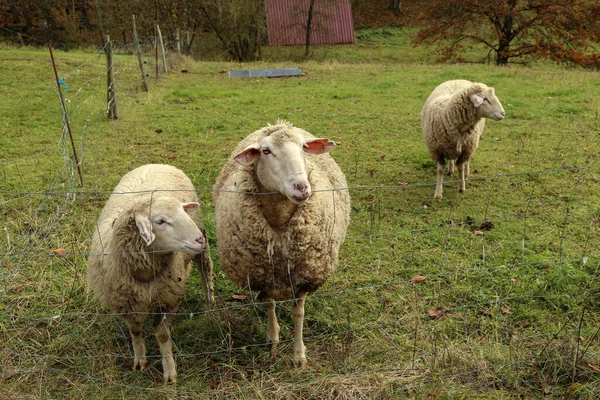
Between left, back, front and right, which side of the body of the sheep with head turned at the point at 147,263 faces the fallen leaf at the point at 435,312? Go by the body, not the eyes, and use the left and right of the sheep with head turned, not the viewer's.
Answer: left

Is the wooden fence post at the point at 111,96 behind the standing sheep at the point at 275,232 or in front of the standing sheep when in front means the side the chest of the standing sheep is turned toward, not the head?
behind

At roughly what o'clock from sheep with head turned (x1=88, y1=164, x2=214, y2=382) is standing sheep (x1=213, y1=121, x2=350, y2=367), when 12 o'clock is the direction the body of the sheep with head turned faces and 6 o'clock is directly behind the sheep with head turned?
The standing sheep is roughly at 9 o'clock from the sheep with head turned.

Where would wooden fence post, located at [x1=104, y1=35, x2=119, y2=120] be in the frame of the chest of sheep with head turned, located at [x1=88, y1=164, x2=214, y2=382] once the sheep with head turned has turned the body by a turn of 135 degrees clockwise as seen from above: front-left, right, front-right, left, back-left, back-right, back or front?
front-right

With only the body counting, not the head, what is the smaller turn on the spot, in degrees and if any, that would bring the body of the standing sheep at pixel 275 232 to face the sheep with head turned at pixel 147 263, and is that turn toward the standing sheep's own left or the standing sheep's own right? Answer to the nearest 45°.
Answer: approximately 90° to the standing sheep's own right
